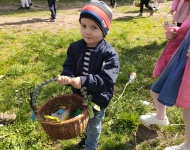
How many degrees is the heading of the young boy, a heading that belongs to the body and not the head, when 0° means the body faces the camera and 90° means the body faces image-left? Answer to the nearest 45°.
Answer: approximately 45°

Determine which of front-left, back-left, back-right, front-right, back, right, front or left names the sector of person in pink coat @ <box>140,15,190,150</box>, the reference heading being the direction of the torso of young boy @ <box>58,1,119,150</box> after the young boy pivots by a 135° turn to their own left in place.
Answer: front

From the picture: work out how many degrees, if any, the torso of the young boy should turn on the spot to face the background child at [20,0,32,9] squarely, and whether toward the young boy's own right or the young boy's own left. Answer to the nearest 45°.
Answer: approximately 135° to the young boy's own right

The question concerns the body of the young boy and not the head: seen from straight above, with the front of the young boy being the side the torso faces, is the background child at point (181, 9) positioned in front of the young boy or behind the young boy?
behind
